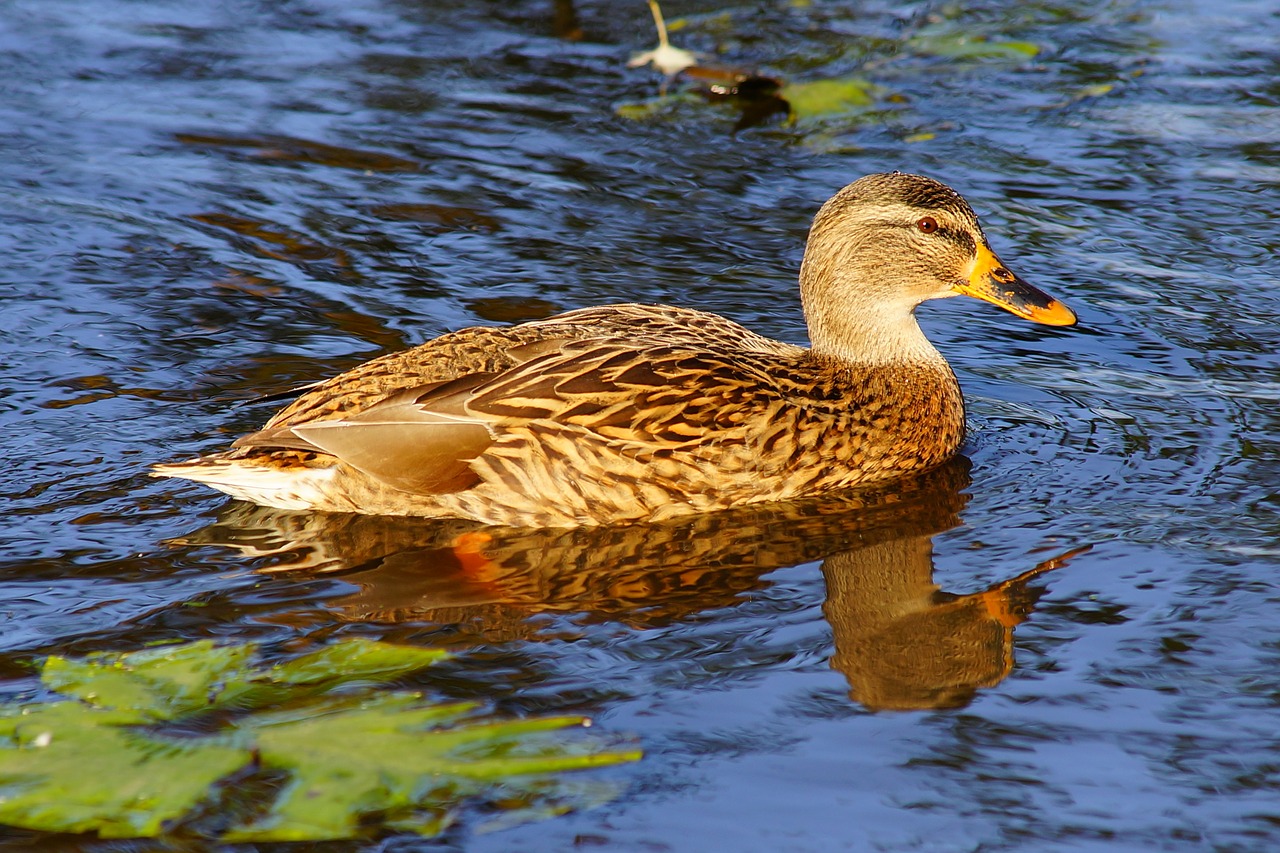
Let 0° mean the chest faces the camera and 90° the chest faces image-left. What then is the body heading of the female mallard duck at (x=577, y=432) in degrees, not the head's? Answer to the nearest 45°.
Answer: approximately 270°

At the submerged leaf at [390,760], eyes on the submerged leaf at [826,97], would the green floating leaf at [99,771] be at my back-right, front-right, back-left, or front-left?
back-left

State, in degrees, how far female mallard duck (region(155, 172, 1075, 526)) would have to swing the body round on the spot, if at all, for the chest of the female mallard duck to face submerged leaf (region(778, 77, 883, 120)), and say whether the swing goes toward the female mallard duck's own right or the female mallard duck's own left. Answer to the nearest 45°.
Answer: approximately 90° to the female mallard duck's own left

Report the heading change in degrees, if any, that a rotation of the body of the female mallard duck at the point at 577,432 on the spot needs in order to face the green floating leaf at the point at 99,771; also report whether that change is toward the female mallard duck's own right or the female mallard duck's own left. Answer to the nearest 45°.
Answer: approximately 135° to the female mallard duck's own right

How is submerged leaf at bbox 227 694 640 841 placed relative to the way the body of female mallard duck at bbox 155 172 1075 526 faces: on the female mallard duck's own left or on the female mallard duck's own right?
on the female mallard duck's own right

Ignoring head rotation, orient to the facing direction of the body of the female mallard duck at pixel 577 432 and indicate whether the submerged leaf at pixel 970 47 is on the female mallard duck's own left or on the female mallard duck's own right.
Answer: on the female mallard duck's own left

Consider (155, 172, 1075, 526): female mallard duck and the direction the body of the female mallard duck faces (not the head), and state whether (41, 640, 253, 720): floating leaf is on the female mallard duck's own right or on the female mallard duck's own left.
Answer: on the female mallard duck's own right
